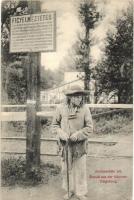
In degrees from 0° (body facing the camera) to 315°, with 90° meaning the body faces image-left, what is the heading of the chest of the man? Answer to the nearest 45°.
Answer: approximately 0°

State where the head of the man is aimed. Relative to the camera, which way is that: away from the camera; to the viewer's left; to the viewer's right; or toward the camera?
toward the camera

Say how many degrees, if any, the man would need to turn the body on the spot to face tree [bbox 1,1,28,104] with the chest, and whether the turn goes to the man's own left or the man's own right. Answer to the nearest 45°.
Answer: approximately 135° to the man's own right
